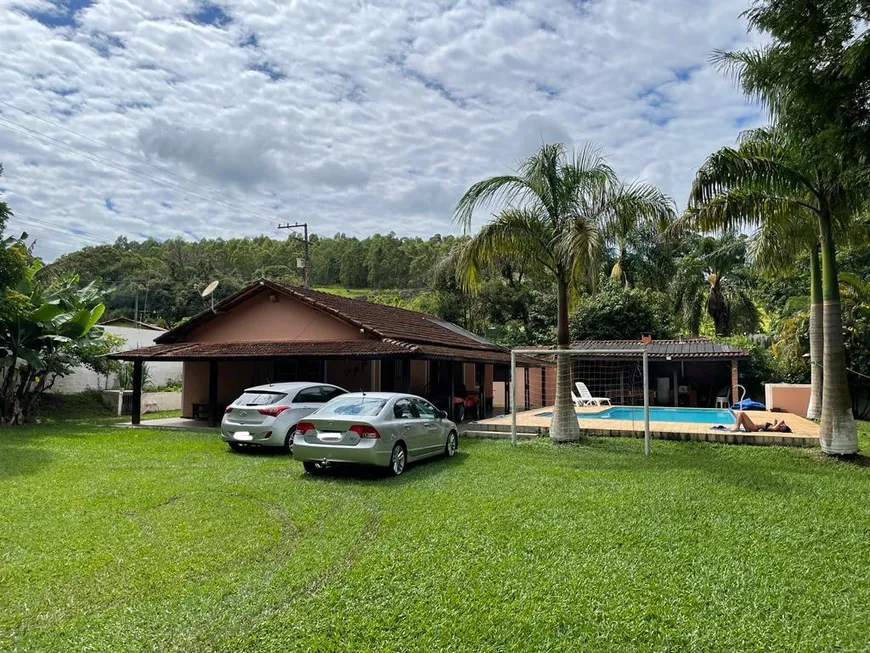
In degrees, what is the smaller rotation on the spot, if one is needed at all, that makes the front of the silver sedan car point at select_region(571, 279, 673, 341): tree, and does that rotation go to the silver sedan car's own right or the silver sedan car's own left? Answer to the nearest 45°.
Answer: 0° — it already faces it

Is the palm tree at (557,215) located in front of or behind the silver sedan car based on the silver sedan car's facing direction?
in front

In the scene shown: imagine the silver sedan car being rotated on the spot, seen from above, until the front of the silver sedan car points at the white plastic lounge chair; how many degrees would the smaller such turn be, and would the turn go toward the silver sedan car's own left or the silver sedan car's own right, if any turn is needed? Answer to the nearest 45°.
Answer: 0° — it already faces it

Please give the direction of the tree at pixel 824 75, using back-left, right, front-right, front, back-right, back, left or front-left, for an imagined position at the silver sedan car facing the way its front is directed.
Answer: right

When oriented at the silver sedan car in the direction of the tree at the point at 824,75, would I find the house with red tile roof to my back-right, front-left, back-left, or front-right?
back-left

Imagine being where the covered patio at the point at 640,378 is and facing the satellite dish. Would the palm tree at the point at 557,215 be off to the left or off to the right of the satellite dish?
left

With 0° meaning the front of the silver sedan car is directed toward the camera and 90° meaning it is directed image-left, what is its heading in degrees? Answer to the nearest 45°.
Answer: approximately 225°

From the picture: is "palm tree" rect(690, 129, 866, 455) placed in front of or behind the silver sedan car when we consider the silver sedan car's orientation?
in front

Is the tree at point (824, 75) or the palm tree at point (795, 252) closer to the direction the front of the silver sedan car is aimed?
the palm tree

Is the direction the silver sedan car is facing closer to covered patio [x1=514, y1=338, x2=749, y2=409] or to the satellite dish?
the covered patio

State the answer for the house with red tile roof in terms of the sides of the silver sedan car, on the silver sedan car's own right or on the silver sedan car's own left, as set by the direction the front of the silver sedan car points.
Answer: on the silver sedan car's own left

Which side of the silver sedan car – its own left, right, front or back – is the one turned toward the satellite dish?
left
